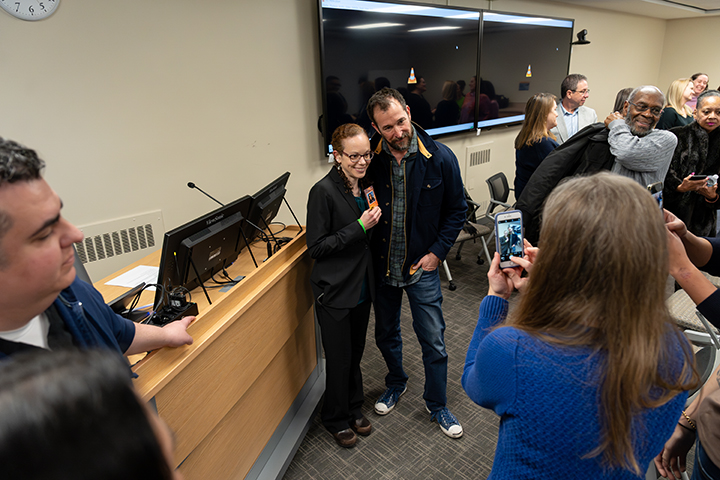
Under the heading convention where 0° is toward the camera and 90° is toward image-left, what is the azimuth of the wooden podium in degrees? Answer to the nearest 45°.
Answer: approximately 315°

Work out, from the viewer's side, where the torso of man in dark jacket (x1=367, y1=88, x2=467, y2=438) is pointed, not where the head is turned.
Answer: toward the camera

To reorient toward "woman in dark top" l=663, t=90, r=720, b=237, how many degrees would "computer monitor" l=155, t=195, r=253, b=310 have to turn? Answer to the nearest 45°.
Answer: approximately 135° to its right

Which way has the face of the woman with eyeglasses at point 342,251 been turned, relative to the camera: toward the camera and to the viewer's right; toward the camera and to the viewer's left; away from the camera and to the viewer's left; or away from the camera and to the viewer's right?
toward the camera and to the viewer's right

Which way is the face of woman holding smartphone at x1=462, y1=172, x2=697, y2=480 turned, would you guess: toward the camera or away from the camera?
away from the camera

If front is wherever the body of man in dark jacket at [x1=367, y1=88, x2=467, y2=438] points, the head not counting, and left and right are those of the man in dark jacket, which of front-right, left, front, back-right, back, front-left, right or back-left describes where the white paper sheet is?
right

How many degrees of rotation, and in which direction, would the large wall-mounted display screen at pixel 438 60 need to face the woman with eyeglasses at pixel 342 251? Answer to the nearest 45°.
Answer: approximately 45° to its right

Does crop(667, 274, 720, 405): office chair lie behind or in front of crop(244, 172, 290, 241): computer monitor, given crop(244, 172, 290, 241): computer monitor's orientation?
behind

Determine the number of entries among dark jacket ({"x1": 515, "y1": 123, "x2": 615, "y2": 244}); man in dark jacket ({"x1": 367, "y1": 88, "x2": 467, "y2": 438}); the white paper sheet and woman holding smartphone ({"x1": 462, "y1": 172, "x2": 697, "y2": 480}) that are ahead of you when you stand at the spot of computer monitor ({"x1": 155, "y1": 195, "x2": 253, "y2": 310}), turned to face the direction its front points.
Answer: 1

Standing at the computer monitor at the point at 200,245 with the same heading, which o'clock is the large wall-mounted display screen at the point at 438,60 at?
The large wall-mounted display screen is roughly at 3 o'clock from the computer monitor.

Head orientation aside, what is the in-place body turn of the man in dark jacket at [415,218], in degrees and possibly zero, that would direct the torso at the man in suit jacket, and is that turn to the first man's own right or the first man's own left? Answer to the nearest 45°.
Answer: approximately 135° to the first man's own left
